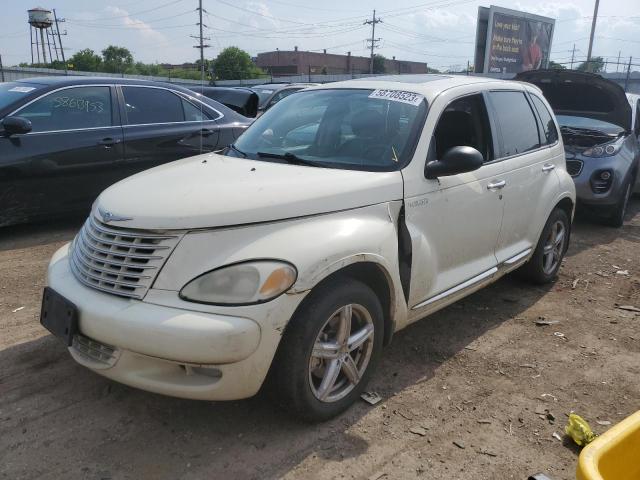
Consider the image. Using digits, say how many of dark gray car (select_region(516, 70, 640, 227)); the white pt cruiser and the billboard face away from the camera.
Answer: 0

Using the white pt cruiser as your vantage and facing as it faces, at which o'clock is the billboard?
The billboard is roughly at 5 o'clock from the white pt cruiser.

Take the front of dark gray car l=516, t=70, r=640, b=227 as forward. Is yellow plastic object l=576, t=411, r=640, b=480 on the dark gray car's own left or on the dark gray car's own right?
on the dark gray car's own left

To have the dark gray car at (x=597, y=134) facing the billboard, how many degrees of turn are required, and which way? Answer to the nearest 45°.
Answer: approximately 135° to its right

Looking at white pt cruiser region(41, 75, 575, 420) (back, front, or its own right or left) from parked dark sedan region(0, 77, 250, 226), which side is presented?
right

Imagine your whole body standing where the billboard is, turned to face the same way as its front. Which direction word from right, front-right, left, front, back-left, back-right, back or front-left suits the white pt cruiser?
front-right

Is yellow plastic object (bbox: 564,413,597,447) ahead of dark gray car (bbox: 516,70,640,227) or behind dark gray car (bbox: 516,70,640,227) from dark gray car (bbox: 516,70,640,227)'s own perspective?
ahead

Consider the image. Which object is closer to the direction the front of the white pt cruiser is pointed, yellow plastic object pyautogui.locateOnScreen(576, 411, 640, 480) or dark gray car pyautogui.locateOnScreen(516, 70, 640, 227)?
the yellow plastic object

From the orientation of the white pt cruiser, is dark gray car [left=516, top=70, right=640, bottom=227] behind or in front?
behind

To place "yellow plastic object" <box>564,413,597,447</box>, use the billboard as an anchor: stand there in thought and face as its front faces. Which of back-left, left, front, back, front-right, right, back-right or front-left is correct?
front-right

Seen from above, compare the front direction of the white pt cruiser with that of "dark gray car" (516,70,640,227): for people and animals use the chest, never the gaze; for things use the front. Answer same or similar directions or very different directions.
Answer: same or similar directions

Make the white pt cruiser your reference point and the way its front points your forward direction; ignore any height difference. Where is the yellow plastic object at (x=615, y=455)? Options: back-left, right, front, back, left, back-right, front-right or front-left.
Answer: left

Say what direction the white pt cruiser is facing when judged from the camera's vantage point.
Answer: facing the viewer and to the left of the viewer

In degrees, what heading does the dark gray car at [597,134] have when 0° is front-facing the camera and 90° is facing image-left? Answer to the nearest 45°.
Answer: approximately 45°

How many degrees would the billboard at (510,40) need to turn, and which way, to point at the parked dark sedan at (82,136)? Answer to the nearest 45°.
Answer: approximately 45° to its right
